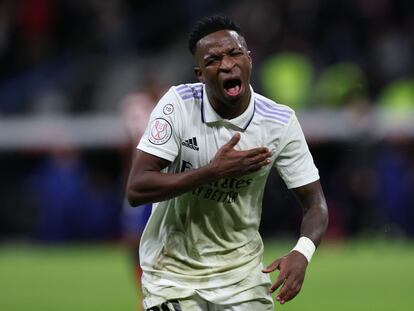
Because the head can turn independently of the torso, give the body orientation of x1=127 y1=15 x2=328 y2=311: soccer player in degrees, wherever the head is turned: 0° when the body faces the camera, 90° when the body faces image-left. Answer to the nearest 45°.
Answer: approximately 0°
